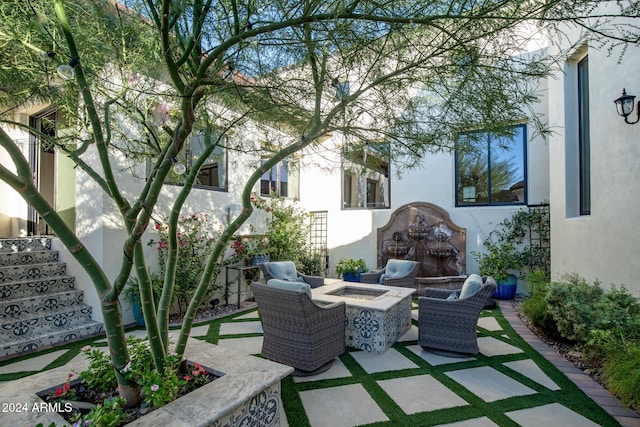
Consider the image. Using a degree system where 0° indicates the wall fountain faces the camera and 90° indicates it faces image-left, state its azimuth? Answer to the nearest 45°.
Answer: approximately 0°

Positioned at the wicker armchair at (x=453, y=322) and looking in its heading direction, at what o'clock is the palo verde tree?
The palo verde tree is roughly at 10 o'clock from the wicker armchair.

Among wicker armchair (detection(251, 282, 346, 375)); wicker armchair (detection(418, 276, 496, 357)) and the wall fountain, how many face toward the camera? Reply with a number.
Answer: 1

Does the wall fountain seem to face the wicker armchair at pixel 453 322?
yes

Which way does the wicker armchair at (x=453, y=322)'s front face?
to the viewer's left

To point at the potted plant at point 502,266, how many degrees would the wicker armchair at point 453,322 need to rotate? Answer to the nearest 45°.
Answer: approximately 90° to its right

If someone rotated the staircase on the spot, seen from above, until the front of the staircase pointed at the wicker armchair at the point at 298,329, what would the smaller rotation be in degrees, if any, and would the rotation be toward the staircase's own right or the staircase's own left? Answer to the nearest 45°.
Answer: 0° — it already faces it

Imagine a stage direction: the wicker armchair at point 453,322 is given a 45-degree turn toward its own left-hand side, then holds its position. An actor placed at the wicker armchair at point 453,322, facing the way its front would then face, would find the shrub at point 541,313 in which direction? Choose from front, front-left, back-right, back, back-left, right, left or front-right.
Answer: back

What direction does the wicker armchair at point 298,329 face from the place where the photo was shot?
facing away from the viewer and to the right of the viewer

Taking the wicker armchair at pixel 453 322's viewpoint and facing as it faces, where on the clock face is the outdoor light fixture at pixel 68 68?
The outdoor light fixture is roughly at 10 o'clock from the wicker armchair.

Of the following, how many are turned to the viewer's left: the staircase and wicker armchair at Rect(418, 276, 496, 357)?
1

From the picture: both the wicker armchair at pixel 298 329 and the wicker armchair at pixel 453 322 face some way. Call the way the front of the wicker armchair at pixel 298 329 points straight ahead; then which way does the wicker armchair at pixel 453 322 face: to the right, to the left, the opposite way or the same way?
to the left
